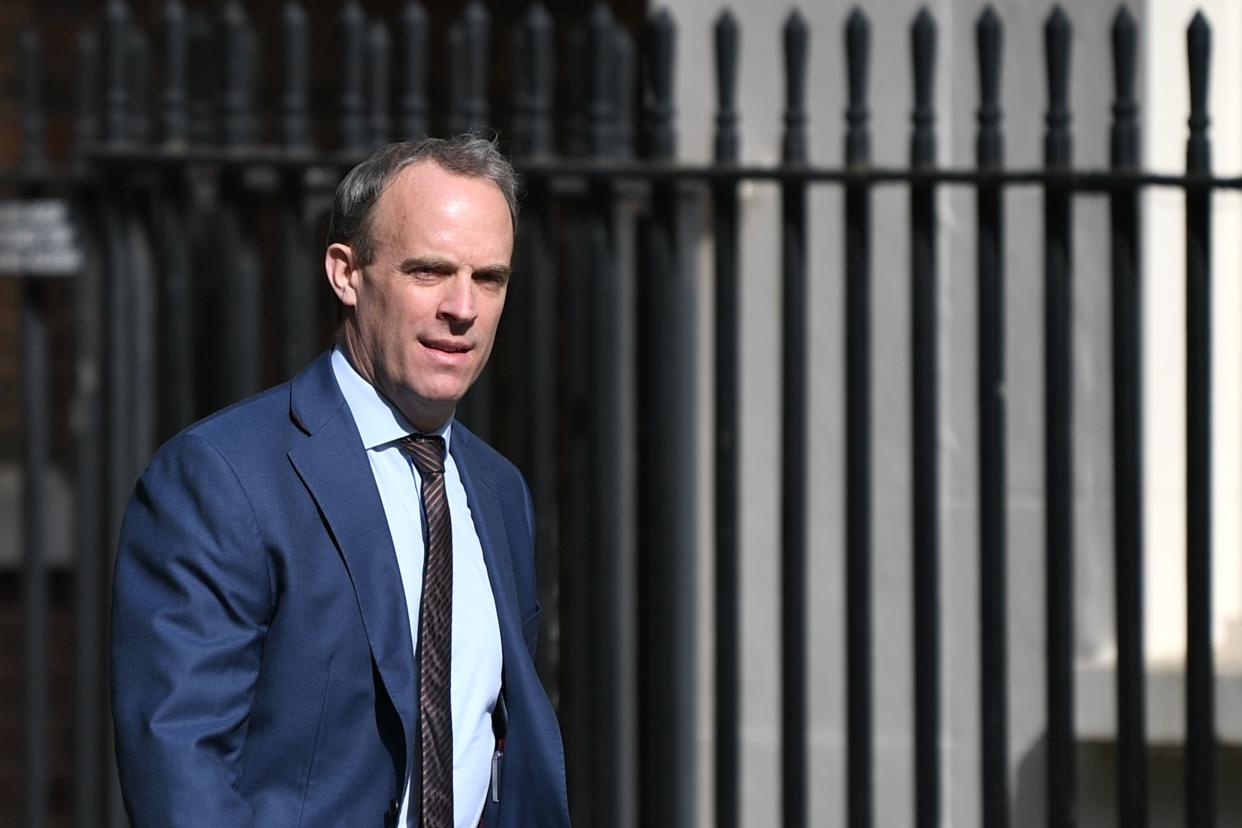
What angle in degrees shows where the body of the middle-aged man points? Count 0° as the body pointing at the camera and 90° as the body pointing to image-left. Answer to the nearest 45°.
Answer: approximately 315°

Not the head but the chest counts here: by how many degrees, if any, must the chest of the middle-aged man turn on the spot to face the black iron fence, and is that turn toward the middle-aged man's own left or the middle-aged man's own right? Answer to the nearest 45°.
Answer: approximately 135° to the middle-aged man's own left
